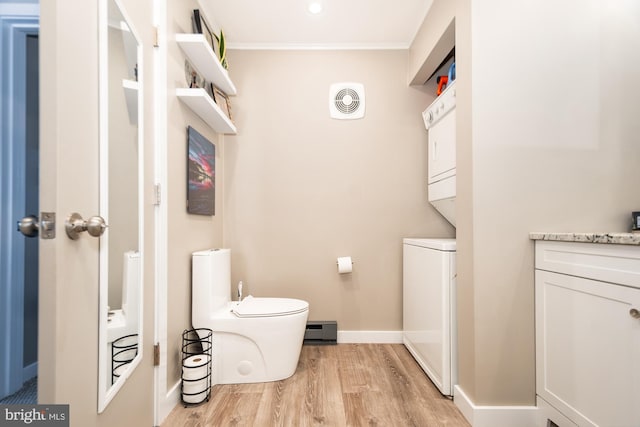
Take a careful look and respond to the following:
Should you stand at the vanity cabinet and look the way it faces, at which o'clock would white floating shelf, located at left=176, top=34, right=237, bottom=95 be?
The white floating shelf is roughly at 1 o'clock from the vanity cabinet.

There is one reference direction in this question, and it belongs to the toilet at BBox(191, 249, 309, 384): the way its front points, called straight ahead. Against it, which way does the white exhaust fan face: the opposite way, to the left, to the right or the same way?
to the right

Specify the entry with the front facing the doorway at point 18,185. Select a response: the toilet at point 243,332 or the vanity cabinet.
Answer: the vanity cabinet

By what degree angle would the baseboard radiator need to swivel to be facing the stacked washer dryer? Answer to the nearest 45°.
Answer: approximately 45° to its left

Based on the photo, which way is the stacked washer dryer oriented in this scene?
to the viewer's left

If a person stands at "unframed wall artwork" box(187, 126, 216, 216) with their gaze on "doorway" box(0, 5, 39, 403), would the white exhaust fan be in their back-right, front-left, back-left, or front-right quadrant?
back-left

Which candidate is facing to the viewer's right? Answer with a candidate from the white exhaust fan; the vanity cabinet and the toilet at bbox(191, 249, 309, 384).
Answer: the toilet

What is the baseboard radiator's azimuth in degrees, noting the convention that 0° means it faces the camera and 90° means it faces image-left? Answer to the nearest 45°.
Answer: approximately 0°

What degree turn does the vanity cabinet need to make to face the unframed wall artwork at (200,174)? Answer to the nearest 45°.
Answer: approximately 45° to its right

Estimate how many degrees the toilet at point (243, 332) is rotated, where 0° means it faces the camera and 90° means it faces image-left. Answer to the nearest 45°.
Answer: approximately 270°
